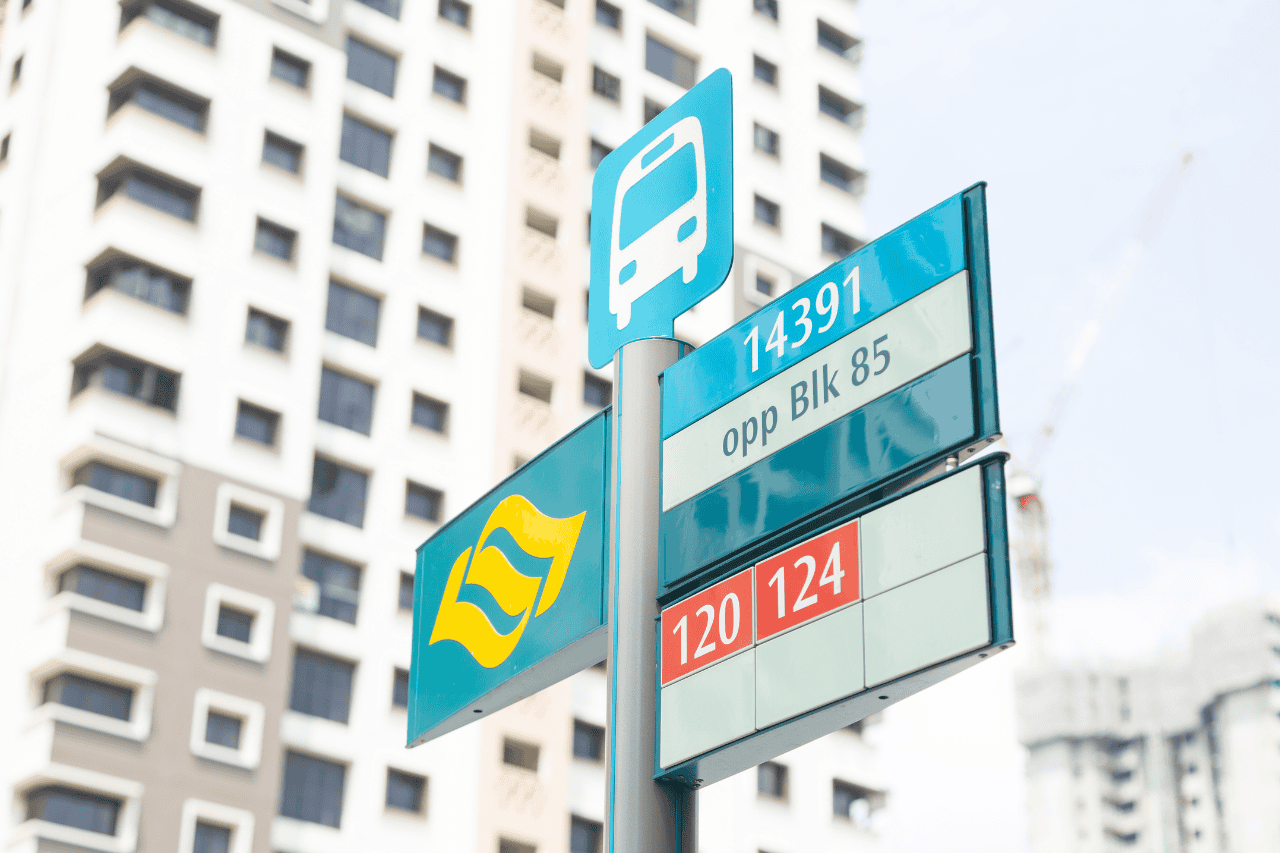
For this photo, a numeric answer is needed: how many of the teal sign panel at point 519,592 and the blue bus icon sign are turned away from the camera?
0

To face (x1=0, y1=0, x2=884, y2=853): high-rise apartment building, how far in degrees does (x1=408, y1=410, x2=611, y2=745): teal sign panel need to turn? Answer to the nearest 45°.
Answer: approximately 135° to its right

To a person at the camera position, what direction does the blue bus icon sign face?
facing the viewer and to the left of the viewer
